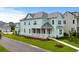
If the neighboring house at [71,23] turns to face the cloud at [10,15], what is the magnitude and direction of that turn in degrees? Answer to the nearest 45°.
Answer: approximately 135° to its right

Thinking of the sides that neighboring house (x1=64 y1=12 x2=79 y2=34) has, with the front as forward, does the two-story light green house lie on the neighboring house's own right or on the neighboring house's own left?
on the neighboring house's own right

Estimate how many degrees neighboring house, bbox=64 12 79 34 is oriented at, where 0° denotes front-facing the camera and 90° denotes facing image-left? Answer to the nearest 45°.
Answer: approximately 315°

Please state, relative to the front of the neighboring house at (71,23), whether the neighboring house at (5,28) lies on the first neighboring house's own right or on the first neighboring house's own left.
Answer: on the first neighboring house's own right
